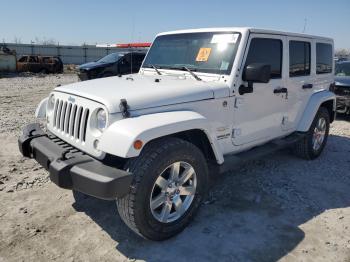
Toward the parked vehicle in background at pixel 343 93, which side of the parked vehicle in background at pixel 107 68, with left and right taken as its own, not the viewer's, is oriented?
left

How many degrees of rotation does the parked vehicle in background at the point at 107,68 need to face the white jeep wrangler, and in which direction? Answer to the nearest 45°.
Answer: approximately 45° to its left

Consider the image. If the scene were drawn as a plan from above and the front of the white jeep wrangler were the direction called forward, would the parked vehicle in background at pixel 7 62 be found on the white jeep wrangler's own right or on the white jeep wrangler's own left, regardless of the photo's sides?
on the white jeep wrangler's own right

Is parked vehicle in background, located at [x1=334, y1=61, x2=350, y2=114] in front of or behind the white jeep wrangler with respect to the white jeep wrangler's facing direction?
behind

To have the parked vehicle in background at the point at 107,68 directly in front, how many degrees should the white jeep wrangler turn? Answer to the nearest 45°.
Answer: approximately 135° to its right

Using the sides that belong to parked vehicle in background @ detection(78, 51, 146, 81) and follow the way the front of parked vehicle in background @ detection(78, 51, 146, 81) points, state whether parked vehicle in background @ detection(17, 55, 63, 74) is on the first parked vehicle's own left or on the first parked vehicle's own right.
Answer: on the first parked vehicle's own right

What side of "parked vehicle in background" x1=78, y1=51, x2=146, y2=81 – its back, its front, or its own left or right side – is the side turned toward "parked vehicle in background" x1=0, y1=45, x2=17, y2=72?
right

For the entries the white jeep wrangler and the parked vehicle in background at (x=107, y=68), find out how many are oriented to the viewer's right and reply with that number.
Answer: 0

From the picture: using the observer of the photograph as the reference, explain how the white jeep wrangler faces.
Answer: facing the viewer and to the left of the viewer
